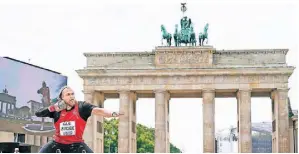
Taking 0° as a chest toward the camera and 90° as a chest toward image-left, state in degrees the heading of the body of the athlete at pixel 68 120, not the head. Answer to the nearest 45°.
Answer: approximately 0°
